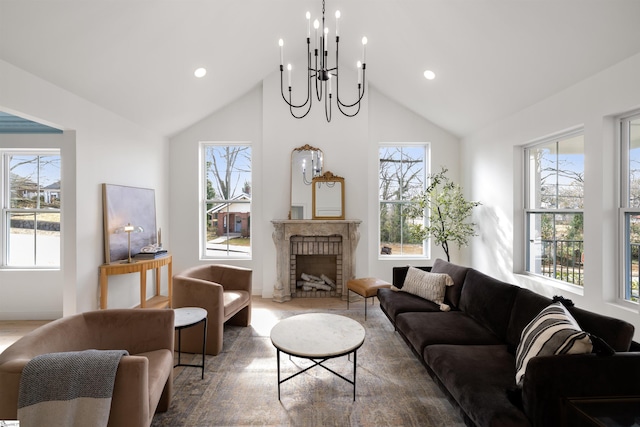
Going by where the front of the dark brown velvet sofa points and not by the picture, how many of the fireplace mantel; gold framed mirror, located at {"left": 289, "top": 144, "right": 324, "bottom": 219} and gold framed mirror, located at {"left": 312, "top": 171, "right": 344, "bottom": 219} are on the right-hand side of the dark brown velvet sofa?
3

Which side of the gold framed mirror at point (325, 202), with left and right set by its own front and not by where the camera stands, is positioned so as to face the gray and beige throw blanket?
front

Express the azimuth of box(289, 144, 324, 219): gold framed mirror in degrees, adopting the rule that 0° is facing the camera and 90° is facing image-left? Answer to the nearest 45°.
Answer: approximately 0°

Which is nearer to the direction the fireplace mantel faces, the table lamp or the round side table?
the round side table

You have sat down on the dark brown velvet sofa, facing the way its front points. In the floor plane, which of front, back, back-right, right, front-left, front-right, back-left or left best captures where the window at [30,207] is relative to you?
front-right

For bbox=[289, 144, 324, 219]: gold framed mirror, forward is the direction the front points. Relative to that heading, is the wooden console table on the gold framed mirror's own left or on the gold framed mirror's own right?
on the gold framed mirror's own right

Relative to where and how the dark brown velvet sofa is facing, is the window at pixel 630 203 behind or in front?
behind

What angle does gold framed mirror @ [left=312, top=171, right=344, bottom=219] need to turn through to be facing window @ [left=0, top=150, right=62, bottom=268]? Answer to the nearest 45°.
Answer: approximately 90° to its right

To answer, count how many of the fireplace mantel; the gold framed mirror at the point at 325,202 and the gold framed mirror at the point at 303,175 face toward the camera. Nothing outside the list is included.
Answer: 3

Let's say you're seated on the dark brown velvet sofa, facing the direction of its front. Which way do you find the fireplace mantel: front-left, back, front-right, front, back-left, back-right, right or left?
right

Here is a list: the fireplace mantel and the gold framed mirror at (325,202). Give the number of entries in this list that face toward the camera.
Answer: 2

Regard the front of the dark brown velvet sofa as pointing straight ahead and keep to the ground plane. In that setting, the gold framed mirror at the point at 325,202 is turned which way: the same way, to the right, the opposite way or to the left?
to the left

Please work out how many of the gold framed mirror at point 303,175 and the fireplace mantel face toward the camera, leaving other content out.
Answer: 2

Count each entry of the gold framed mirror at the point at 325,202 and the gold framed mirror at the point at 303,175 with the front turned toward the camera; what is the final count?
2

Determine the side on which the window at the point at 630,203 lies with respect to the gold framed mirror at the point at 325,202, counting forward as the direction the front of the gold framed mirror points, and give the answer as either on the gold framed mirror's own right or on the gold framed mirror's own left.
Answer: on the gold framed mirror's own left

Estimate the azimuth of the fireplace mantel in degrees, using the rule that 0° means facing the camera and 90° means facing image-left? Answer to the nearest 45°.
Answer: approximately 0°

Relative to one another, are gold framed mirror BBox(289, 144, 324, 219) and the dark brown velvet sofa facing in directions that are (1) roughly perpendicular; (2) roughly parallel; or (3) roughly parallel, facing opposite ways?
roughly perpendicular

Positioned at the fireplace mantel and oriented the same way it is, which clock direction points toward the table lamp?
The table lamp is roughly at 2 o'clock from the fireplace mantel.

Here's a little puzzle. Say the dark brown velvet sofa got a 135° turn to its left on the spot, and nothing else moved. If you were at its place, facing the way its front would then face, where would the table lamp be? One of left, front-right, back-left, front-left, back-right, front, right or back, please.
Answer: back
